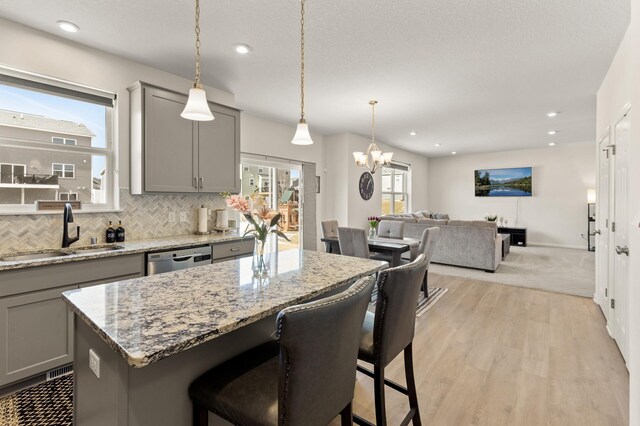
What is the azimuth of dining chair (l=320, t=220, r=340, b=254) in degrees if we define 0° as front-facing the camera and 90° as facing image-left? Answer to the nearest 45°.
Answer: approximately 315°

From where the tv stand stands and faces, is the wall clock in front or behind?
in front

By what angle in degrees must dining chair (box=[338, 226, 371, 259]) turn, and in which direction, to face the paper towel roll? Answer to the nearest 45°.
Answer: approximately 135° to its left

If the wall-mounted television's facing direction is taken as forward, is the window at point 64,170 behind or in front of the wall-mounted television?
in front

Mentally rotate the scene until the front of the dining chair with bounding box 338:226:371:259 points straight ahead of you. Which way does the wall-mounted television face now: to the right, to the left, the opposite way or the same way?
the opposite way

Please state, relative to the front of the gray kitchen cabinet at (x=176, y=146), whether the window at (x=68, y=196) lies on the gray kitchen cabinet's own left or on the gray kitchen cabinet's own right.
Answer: on the gray kitchen cabinet's own right

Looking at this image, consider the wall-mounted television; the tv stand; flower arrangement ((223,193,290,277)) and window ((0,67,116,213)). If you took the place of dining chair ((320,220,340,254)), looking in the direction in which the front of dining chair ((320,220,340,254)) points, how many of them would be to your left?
2

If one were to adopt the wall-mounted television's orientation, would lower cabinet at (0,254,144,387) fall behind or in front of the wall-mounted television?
in front

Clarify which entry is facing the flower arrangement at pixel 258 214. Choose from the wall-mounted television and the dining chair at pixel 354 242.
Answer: the wall-mounted television

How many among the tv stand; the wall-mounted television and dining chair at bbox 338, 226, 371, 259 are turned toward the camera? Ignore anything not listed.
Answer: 2

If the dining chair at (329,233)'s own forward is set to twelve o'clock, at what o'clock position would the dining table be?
The dining table is roughly at 12 o'clock from the dining chair.

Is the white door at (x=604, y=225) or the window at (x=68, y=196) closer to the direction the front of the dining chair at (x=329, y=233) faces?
the white door
